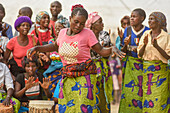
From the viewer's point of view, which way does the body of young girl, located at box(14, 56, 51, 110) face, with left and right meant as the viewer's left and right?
facing the viewer

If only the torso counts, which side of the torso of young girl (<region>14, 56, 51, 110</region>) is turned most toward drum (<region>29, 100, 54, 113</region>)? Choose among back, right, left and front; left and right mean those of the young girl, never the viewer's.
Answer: front

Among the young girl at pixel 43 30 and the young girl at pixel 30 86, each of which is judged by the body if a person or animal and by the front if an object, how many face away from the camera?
0

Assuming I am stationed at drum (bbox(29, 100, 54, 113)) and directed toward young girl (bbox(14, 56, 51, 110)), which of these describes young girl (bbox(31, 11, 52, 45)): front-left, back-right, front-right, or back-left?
front-right

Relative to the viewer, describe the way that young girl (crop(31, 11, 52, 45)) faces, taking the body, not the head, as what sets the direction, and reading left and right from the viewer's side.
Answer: facing the viewer and to the right of the viewer

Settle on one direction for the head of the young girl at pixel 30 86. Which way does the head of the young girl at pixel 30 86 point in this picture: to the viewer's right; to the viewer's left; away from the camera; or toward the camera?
toward the camera
